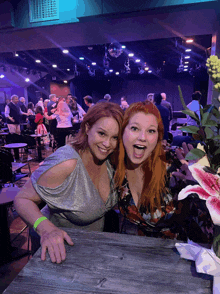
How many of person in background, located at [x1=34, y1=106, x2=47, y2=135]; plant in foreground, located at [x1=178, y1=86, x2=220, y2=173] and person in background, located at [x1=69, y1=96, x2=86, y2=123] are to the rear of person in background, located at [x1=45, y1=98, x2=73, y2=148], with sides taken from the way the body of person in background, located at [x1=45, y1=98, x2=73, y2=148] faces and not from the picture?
1
